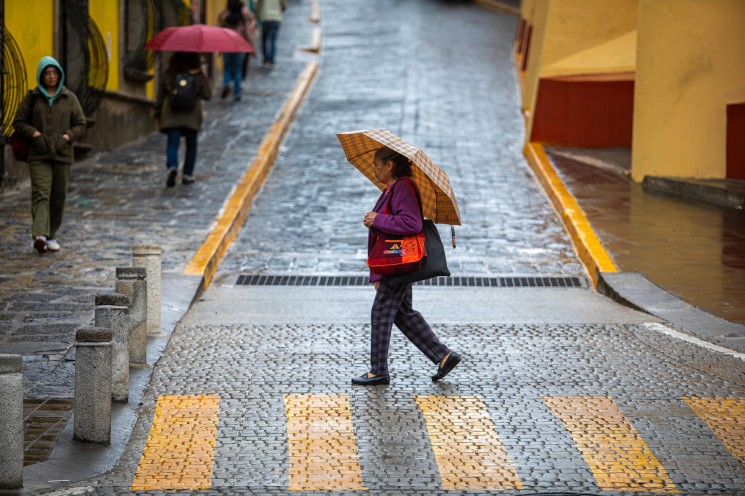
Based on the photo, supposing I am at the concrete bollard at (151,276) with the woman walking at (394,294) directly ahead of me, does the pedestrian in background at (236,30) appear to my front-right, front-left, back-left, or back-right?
back-left

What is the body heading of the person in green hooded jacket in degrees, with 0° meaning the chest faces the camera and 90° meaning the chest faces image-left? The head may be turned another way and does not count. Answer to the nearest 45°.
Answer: approximately 0°

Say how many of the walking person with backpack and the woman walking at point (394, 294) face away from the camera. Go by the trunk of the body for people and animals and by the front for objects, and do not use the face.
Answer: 1

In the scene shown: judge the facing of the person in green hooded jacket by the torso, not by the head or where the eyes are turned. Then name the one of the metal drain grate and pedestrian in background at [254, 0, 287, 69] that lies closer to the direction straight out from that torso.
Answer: the metal drain grate

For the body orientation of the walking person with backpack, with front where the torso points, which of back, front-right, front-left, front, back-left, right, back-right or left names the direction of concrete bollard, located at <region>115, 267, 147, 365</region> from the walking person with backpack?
back

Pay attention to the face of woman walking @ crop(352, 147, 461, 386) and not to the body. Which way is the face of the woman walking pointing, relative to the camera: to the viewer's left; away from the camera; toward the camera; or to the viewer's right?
to the viewer's left

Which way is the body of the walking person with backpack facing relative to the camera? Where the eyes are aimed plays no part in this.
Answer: away from the camera

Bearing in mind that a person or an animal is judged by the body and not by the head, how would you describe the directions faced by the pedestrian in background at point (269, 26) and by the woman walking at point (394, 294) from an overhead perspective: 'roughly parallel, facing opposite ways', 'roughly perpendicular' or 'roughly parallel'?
roughly perpendicular

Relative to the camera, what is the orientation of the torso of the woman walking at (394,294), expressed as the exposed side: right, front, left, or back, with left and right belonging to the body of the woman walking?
left
